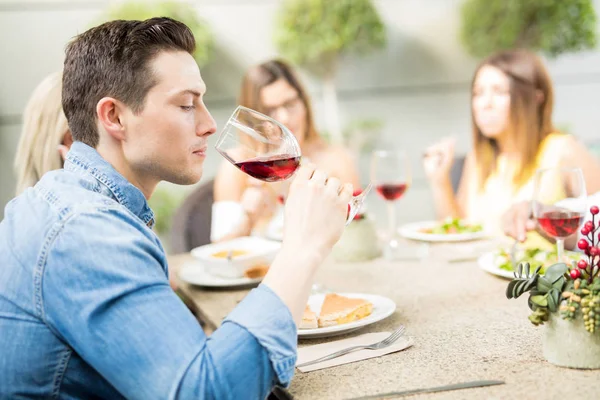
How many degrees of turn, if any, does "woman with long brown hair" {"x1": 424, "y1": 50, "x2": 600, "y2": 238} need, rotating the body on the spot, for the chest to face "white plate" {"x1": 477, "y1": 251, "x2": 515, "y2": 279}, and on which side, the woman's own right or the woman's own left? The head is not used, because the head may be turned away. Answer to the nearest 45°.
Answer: approximately 45° to the woman's own left

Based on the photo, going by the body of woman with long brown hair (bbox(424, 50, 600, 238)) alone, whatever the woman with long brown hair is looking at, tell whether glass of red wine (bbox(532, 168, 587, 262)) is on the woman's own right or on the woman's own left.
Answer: on the woman's own left

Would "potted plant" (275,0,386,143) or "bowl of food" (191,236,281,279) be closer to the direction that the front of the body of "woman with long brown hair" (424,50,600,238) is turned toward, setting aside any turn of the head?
the bowl of food

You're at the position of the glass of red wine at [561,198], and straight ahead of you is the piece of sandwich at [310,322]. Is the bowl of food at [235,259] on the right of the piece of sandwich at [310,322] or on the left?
right

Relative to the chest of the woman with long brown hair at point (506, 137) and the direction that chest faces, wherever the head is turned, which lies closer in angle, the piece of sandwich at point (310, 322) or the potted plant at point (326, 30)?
the piece of sandwich

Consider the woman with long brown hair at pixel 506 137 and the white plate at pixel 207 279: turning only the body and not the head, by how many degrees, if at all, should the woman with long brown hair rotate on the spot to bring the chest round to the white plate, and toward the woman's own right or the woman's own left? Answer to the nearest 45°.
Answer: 0° — they already face it

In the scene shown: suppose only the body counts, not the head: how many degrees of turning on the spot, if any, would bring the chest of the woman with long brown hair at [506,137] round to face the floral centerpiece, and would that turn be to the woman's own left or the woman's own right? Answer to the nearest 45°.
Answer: approximately 45° to the woman's own left

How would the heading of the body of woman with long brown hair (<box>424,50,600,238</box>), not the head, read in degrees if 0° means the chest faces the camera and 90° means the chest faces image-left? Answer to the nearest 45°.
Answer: approximately 45°

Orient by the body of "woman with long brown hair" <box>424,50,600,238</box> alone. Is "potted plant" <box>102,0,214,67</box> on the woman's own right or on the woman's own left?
on the woman's own right
